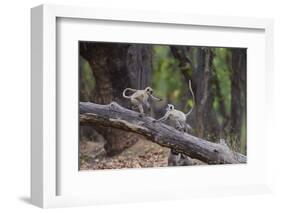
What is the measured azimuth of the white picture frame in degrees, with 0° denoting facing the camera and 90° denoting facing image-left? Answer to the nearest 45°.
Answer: approximately 315°
